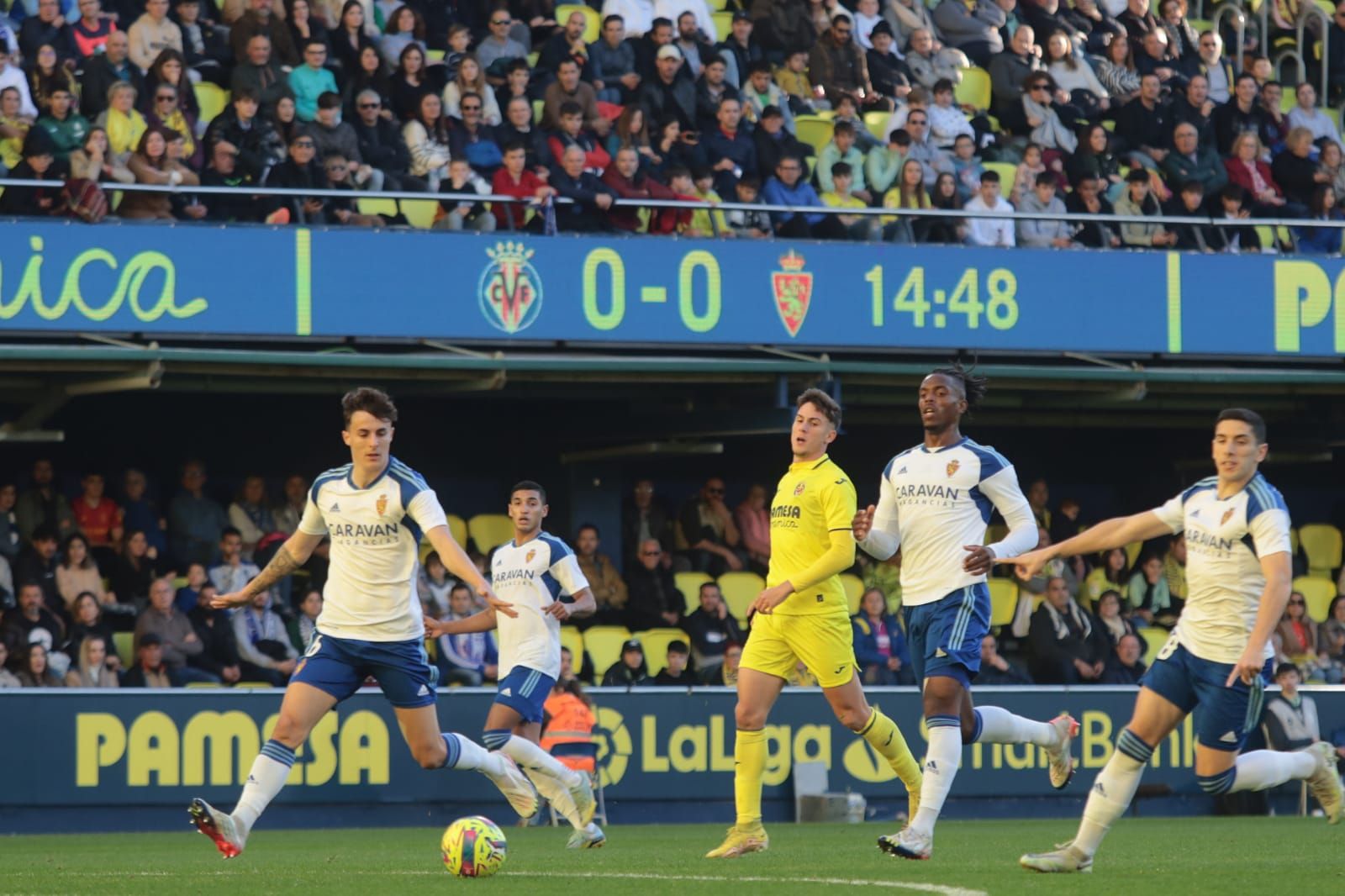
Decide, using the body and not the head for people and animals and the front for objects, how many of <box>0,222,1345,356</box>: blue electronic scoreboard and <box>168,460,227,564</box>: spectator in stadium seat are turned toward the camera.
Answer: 2

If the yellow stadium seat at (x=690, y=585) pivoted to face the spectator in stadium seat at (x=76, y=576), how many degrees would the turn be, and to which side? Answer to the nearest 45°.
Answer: approximately 45° to its right

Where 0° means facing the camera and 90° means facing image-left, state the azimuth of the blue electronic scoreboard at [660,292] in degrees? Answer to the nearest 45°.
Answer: approximately 0°

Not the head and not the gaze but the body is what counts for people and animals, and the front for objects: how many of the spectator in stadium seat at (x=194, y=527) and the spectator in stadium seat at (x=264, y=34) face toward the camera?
2

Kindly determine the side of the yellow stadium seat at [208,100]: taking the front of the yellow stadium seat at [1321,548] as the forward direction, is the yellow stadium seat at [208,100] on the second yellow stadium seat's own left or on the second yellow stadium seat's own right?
on the second yellow stadium seat's own right

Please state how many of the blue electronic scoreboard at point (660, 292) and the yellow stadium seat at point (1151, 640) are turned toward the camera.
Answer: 2

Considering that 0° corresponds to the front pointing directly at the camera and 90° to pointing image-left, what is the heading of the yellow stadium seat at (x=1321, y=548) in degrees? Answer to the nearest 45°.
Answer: approximately 0°

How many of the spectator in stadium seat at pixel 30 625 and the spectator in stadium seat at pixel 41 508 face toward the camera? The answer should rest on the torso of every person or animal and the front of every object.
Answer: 2

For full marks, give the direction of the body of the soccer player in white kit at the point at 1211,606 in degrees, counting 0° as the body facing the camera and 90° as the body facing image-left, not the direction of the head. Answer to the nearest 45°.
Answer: approximately 45°
